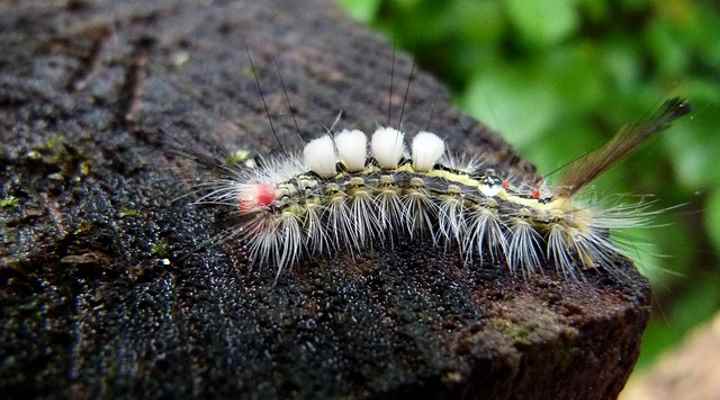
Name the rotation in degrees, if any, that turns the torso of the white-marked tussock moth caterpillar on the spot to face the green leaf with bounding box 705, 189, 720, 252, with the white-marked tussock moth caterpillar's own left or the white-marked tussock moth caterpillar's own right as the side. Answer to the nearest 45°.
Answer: approximately 135° to the white-marked tussock moth caterpillar's own right

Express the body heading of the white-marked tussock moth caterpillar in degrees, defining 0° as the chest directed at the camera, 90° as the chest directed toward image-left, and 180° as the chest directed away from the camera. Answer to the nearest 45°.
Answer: approximately 90°

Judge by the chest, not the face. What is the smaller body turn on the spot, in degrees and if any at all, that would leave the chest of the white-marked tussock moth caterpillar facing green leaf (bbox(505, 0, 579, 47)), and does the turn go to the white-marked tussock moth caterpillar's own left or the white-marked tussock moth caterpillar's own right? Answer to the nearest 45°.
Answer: approximately 135° to the white-marked tussock moth caterpillar's own right
